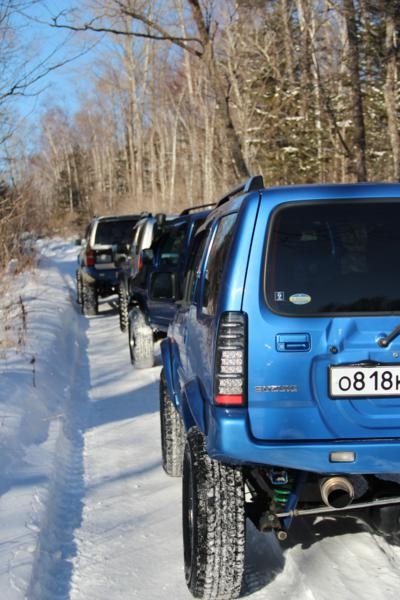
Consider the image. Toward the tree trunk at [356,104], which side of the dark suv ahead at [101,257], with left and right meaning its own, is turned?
right

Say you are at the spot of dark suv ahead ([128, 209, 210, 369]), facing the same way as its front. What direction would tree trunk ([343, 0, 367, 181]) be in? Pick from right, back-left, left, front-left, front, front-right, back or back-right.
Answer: front-right

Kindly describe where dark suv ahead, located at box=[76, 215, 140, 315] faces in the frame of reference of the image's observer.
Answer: facing away from the viewer

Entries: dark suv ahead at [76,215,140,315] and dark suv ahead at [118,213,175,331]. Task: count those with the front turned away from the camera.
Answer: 2

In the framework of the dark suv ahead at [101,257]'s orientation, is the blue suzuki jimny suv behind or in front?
behind

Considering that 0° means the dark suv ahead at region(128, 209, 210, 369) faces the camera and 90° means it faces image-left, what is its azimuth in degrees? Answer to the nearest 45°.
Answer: approximately 180°

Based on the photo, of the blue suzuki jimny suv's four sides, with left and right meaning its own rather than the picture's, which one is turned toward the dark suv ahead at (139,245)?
front

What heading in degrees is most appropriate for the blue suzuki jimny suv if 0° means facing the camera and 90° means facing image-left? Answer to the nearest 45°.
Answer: approximately 180°

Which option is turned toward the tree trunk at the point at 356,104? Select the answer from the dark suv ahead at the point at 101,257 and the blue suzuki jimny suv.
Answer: the blue suzuki jimny suv

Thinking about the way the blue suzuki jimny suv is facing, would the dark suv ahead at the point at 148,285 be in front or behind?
in front

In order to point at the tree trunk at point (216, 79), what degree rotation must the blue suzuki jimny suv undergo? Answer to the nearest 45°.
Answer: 0° — it already faces it
